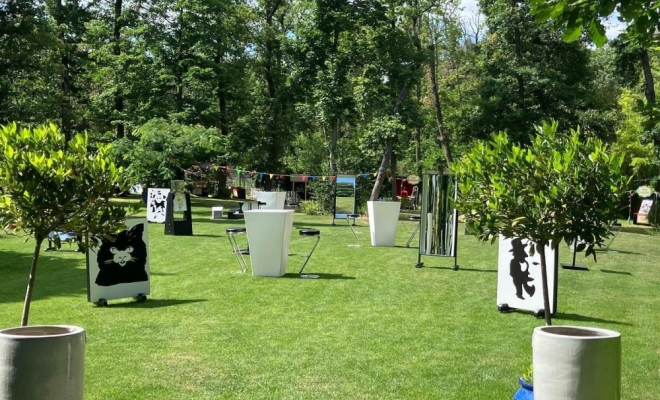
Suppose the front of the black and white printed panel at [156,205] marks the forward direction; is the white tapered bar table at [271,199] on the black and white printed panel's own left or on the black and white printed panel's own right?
on the black and white printed panel's own left

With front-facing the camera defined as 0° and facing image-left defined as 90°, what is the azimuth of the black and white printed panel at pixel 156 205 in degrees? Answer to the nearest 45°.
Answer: approximately 0°

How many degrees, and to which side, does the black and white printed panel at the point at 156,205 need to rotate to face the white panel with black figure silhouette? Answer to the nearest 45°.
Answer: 0° — it already faces it

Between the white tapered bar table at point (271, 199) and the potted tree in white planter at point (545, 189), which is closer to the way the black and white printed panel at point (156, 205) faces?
the potted tree in white planter

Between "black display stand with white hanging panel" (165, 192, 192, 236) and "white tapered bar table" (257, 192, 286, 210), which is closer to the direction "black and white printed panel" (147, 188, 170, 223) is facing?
the black display stand with white hanging panel

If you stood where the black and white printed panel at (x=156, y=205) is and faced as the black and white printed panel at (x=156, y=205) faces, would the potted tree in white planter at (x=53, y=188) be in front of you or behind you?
in front

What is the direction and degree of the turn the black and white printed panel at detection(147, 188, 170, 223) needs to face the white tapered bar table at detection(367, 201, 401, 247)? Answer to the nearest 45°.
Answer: approximately 45° to its left

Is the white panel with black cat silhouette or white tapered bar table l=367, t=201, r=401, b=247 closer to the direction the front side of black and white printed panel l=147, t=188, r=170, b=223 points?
the white panel with black cat silhouette

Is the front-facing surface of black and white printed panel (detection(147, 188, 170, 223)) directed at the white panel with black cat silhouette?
yes

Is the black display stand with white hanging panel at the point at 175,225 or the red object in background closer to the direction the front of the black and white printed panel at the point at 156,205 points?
the black display stand with white hanging panel

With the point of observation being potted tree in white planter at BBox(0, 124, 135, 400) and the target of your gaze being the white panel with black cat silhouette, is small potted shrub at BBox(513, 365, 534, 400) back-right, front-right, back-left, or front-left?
back-right

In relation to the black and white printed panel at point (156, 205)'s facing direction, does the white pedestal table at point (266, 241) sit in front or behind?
in front

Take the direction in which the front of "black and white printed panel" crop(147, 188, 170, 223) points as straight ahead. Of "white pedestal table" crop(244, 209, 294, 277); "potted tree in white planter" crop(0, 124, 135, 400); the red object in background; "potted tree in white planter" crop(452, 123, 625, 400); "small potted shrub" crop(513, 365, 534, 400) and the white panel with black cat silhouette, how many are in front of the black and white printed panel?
5

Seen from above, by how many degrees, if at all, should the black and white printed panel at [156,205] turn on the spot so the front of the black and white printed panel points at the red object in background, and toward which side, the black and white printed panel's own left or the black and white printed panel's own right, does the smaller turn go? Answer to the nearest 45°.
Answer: approximately 135° to the black and white printed panel's own left

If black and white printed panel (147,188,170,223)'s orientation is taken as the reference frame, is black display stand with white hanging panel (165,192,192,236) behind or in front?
in front
